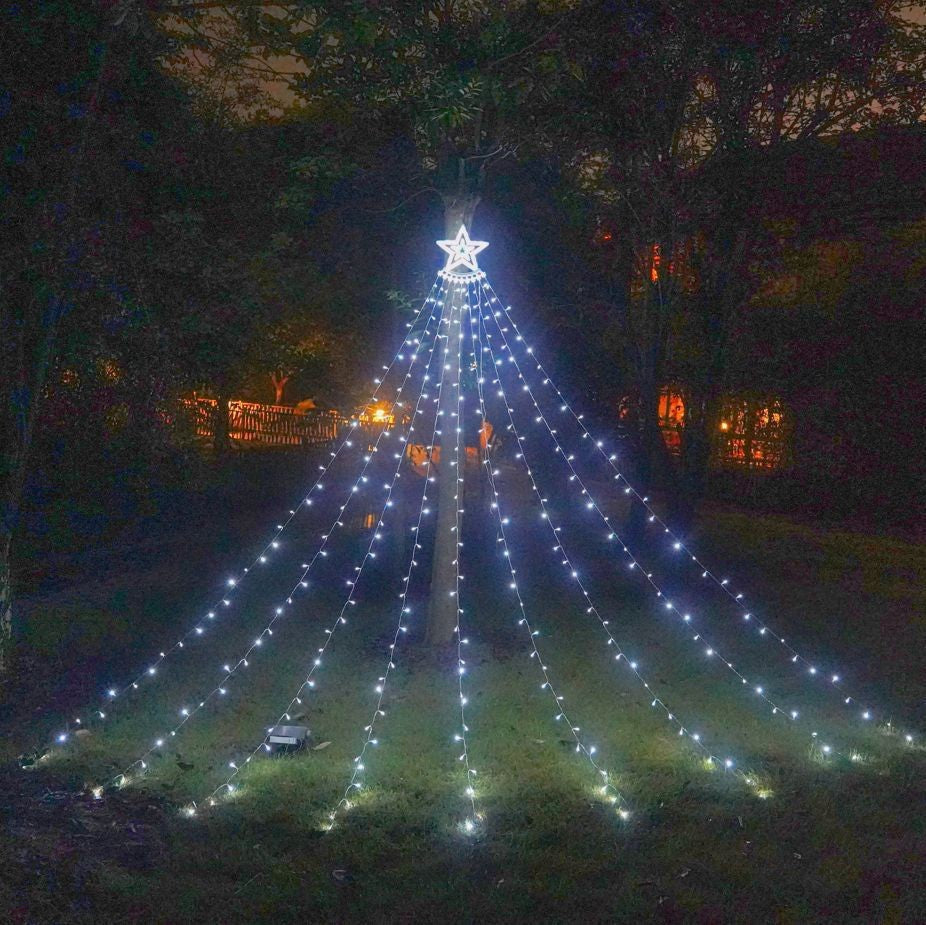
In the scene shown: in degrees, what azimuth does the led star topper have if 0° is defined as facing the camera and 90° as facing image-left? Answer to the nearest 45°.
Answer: approximately 0°

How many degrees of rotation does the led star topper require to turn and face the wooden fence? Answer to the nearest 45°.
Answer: approximately 180°
